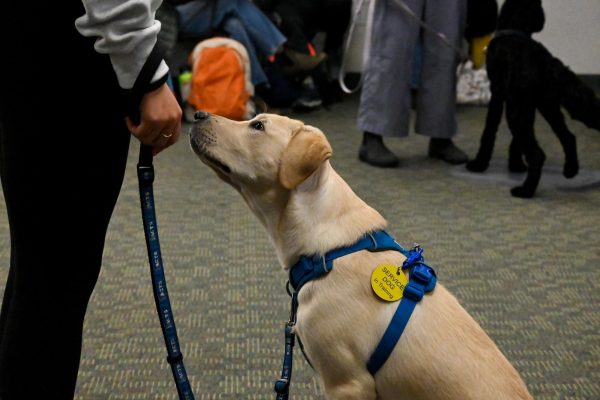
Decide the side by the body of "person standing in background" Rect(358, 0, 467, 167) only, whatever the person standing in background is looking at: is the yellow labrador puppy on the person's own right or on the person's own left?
on the person's own right

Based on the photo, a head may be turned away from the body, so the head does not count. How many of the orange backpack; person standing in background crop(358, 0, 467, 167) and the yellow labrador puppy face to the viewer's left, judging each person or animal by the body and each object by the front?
1

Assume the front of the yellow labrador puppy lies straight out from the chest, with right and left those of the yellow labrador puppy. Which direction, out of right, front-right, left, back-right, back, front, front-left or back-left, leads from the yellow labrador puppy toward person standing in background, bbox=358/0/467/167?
right

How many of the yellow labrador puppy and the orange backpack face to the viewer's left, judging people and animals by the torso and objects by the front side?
1

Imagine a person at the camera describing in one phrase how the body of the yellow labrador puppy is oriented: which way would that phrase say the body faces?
to the viewer's left

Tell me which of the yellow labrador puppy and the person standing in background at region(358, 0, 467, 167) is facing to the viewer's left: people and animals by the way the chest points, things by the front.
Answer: the yellow labrador puppy

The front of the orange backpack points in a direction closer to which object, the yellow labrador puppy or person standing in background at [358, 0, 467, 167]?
the yellow labrador puppy

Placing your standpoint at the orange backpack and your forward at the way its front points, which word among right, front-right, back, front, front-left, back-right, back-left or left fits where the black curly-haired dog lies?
front-left

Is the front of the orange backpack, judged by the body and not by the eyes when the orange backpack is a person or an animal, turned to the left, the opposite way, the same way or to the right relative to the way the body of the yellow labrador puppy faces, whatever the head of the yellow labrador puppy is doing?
to the left

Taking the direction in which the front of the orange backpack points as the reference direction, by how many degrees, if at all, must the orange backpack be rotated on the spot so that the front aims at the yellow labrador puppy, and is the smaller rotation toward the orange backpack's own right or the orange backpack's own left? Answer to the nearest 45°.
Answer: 0° — it already faces it

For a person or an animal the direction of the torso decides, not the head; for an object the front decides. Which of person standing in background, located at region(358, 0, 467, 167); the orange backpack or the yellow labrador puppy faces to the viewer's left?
the yellow labrador puppy

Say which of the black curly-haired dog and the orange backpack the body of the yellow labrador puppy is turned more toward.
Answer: the orange backpack

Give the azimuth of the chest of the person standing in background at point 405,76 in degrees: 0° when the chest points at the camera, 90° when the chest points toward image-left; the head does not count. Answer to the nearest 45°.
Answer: approximately 315°
